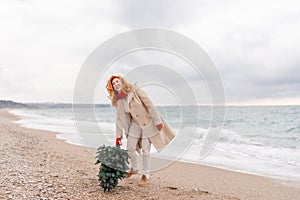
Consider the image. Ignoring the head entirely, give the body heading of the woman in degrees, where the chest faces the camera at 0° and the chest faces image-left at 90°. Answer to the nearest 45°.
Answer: approximately 45°
